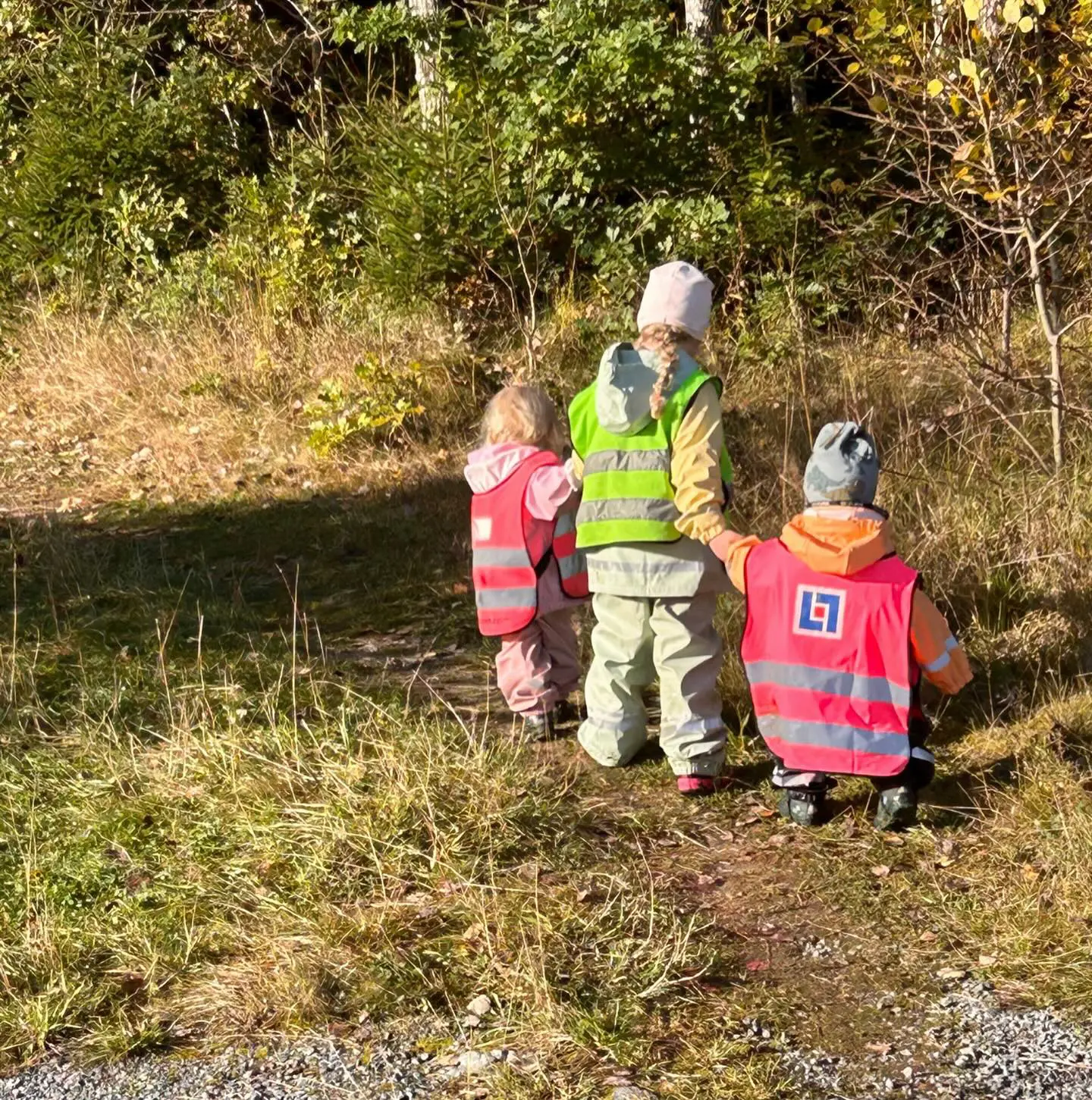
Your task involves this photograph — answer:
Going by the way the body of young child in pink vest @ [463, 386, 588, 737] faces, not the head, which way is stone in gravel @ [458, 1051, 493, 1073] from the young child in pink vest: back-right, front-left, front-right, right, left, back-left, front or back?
back-right

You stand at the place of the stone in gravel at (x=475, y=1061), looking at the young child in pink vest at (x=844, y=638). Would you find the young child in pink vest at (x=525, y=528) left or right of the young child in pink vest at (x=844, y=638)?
left

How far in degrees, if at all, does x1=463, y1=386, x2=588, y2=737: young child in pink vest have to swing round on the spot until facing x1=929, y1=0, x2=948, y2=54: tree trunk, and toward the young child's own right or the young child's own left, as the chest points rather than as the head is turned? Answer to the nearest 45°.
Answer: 0° — they already face it

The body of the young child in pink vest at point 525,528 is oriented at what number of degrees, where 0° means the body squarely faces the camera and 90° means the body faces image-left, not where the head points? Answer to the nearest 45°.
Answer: approximately 225°

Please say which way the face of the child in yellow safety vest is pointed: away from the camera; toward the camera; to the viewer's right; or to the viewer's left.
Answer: away from the camera

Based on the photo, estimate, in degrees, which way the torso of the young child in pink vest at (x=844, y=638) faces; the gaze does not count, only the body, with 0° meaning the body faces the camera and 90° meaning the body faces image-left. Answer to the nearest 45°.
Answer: approximately 180°

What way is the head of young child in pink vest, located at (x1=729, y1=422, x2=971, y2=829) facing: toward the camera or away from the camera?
away from the camera

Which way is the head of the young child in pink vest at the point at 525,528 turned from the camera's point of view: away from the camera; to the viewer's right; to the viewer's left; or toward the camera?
away from the camera
